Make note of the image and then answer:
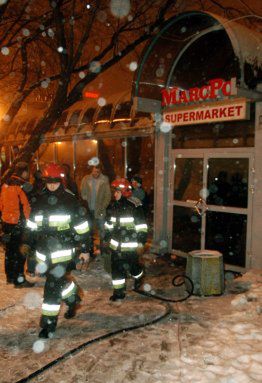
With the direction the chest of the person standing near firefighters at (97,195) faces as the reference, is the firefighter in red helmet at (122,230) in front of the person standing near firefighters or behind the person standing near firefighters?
in front

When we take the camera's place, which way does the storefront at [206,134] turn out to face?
facing the viewer and to the left of the viewer

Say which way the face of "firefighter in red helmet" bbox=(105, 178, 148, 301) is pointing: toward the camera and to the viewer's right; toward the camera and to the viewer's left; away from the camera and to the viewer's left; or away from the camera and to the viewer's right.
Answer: toward the camera and to the viewer's left

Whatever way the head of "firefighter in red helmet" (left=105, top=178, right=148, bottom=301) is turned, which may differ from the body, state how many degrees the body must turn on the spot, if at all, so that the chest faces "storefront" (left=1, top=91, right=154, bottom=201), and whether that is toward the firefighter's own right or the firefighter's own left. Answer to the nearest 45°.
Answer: approximately 135° to the firefighter's own right

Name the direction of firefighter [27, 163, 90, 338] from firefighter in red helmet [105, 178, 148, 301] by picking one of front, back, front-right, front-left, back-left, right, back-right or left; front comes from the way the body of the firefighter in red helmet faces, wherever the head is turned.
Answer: front

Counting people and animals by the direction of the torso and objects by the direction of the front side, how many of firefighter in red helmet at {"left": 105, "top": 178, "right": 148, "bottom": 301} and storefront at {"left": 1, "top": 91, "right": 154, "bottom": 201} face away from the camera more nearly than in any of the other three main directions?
0

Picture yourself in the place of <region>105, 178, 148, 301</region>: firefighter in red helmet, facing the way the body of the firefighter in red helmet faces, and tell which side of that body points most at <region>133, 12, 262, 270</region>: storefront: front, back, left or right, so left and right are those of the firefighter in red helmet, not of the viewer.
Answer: back

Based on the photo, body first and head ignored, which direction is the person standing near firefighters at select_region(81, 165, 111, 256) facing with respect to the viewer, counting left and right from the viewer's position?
facing the viewer

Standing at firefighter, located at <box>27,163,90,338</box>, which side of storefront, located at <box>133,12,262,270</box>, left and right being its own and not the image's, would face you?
front

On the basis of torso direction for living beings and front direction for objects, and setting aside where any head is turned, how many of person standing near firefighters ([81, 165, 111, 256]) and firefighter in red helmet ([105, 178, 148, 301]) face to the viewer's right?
0
